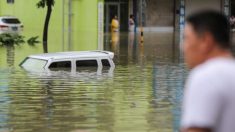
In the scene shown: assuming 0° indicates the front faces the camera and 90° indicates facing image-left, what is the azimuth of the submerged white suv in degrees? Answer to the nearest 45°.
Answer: approximately 45°

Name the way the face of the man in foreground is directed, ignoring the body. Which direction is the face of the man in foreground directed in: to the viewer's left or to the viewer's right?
to the viewer's left

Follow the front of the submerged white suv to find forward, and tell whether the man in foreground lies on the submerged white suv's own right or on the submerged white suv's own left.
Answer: on the submerged white suv's own left

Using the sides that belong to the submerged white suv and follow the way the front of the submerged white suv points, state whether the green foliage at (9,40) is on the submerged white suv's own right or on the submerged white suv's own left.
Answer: on the submerged white suv's own right
